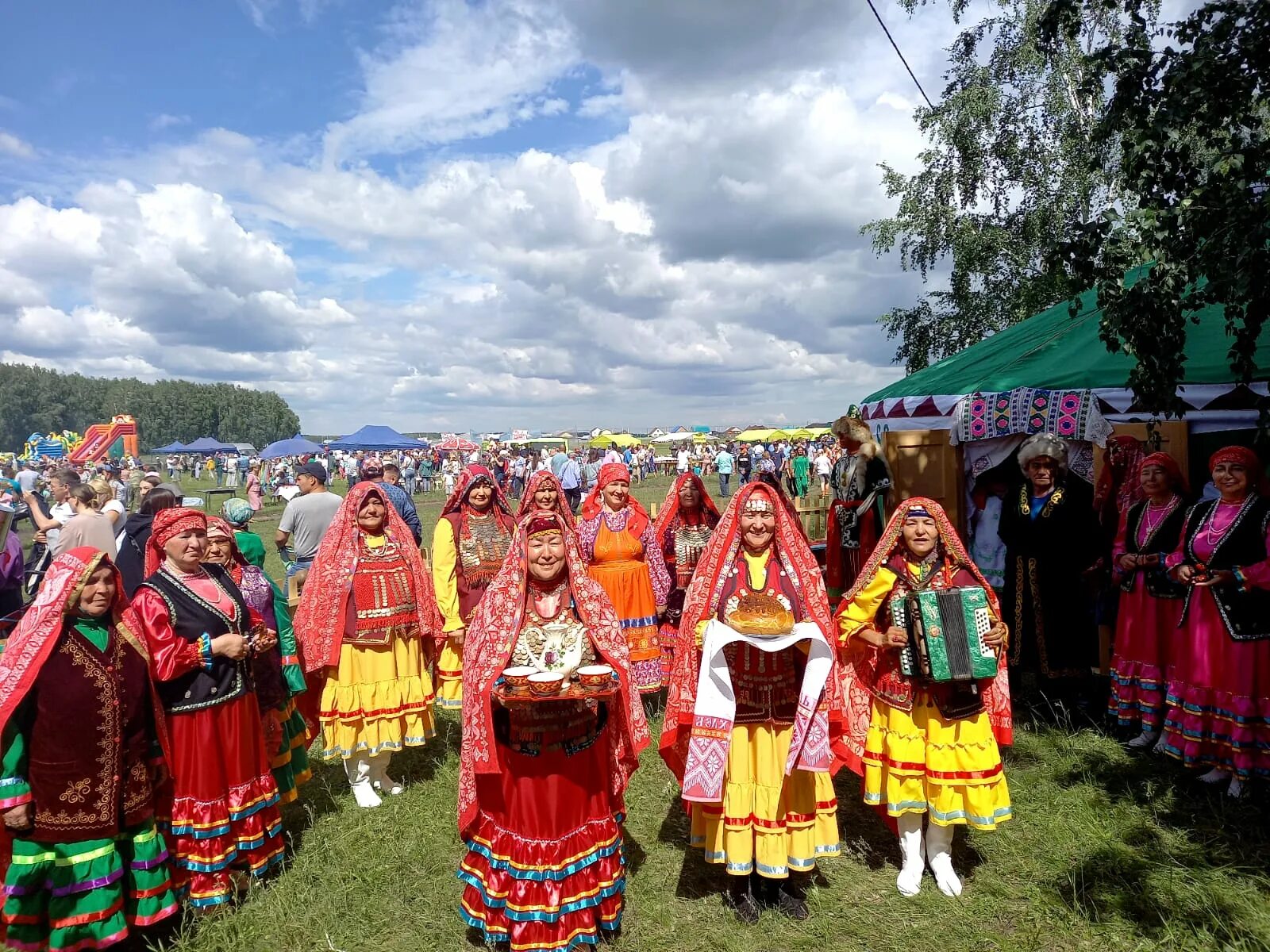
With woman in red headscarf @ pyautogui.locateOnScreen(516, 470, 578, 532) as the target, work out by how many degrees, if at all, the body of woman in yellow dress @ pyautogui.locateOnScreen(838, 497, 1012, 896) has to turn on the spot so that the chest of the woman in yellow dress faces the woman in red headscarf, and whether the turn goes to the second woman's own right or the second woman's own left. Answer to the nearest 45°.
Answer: approximately 135° to the second woman's own right

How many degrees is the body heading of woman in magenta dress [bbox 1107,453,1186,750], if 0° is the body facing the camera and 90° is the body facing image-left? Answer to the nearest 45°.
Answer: approximately 45°

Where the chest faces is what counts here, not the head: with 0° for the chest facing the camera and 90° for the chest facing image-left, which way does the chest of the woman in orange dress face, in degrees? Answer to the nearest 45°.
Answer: approximately 0°

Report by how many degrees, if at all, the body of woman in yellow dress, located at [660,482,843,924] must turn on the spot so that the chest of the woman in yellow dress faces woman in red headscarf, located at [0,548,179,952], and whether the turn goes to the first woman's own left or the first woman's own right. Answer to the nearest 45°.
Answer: approximately 90° to the first woman's own right

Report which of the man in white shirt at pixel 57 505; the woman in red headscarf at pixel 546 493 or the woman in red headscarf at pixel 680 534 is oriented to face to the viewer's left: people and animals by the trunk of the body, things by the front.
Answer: the man in white shirt

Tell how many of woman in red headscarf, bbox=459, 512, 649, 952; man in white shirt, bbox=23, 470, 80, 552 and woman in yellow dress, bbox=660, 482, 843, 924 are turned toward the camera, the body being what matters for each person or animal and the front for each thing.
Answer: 2

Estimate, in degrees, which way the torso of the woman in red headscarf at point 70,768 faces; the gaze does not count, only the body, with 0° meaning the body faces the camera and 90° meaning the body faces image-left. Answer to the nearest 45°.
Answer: approximately 315°

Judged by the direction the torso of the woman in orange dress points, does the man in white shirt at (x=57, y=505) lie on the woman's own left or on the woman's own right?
on the woman's own right

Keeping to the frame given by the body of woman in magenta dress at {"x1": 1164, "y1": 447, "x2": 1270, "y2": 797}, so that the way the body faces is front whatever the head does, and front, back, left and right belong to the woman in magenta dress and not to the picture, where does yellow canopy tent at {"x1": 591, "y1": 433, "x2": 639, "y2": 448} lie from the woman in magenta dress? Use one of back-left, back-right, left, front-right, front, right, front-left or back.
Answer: right

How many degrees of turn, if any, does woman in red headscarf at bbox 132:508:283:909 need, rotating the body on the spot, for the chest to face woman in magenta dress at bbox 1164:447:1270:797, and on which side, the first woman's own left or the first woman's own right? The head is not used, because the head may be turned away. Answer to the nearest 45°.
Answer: approximately 45° to the first woman's own left

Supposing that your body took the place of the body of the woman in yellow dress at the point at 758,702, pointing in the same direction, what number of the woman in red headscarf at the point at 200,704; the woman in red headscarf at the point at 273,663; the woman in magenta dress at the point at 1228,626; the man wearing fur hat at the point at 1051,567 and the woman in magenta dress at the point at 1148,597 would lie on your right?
2

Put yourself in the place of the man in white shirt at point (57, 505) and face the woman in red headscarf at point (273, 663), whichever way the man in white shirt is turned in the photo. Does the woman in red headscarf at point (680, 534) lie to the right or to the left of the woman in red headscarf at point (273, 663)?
left

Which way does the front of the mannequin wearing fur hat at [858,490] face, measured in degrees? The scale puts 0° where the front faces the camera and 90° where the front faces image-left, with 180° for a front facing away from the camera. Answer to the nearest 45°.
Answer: approximately 45°
